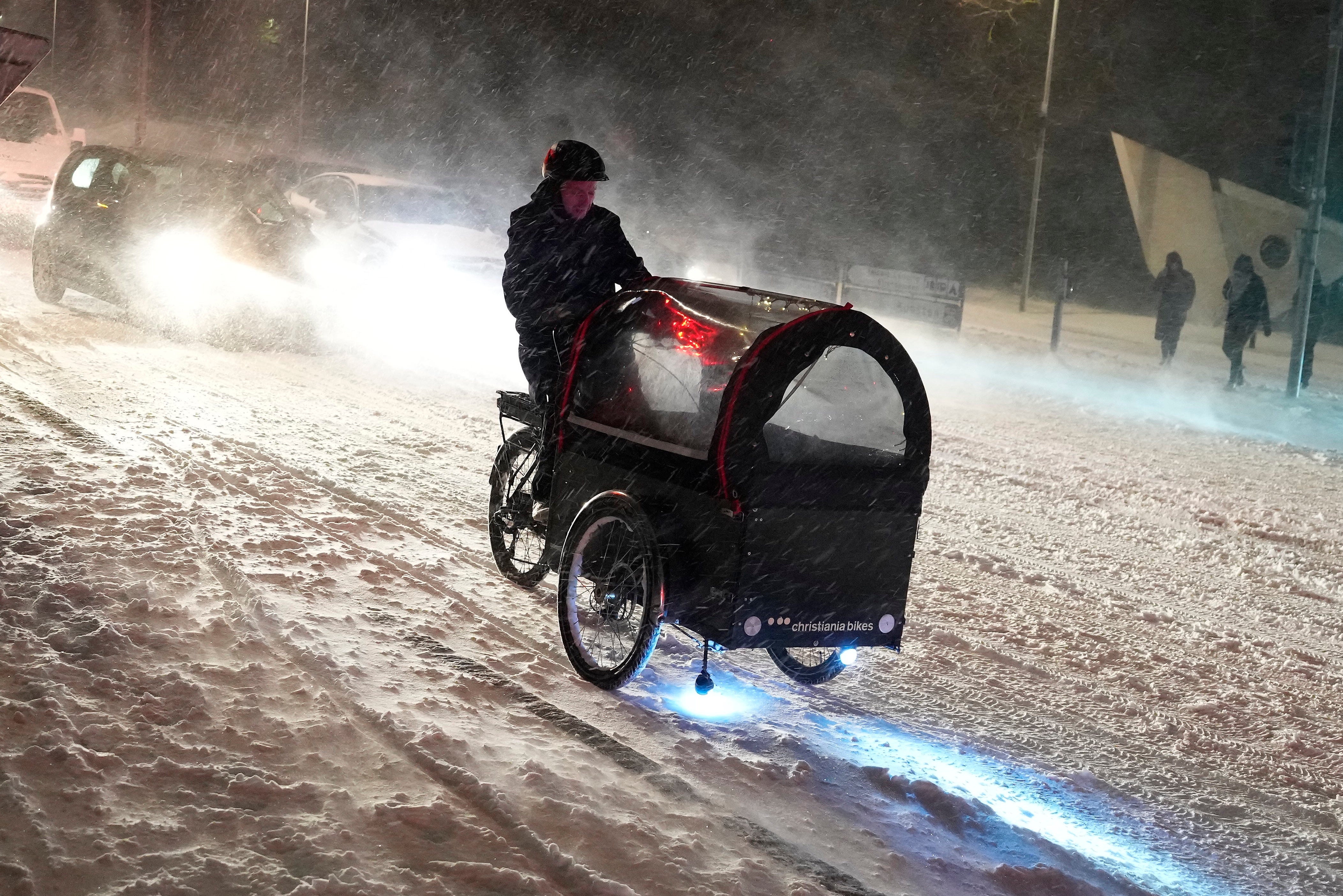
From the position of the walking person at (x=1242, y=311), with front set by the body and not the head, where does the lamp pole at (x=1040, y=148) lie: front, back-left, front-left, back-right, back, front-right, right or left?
right

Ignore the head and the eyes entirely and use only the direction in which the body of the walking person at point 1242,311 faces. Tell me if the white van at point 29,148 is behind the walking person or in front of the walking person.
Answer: in front

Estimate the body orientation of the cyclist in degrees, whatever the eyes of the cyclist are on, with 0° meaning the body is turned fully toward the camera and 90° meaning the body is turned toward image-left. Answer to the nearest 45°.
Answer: approximately 315°

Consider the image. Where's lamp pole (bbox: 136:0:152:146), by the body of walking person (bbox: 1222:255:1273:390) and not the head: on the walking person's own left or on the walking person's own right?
on the walking person's own right

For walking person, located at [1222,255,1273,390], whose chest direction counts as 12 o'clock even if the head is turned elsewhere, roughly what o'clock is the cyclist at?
The cyclist is roughly at 11 o'clock from the walking person.

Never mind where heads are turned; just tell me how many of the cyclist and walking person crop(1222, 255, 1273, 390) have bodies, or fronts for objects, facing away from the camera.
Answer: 0

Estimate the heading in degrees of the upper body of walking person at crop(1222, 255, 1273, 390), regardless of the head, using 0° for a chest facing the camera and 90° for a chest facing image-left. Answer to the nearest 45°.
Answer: approximately 45°

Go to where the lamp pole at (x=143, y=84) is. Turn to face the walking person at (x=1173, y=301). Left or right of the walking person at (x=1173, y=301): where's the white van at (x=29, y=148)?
right

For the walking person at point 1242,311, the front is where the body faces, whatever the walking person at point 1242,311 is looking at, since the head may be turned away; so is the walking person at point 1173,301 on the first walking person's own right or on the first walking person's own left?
on the first walking person's own right

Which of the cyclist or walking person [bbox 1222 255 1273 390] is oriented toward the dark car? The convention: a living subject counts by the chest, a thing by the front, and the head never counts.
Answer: the walking person

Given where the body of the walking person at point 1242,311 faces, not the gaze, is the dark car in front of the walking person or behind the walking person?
in front
